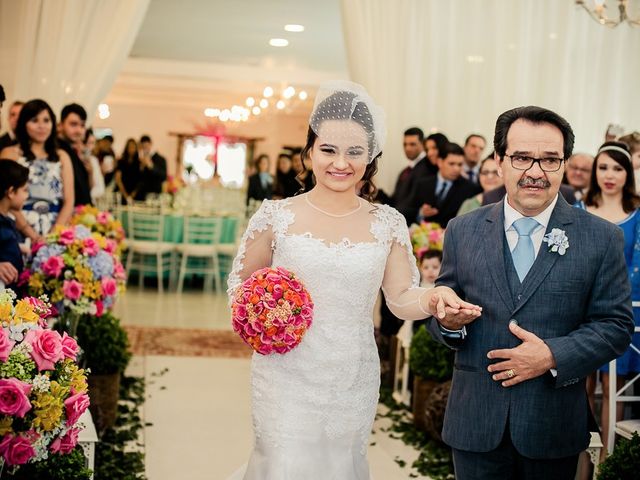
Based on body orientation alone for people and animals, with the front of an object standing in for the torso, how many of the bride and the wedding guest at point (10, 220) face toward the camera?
1

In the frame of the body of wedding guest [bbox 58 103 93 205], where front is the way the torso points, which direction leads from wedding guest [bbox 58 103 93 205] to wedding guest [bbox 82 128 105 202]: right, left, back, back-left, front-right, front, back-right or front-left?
back-left

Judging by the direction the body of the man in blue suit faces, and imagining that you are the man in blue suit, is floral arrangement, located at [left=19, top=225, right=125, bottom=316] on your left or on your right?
on your right

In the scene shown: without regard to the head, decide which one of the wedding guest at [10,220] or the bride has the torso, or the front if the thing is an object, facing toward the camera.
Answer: the bride

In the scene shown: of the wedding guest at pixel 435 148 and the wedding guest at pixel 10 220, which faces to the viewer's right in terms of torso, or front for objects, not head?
the wedding guest at pixel 10 220

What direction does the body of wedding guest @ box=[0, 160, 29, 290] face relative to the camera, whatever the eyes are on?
to the viewer's right

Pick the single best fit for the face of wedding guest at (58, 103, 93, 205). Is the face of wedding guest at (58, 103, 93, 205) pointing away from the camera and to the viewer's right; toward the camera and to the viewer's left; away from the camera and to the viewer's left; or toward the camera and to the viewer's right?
toward the camera and to the viewer's right

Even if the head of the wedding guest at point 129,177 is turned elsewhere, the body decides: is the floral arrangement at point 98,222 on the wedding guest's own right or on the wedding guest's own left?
on the wedding guest's own right

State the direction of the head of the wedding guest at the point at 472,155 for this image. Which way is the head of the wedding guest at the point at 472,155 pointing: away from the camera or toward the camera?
toward the camera

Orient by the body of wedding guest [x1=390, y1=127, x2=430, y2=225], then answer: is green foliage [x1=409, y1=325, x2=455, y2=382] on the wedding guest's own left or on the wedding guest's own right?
on the wedding guest's own left

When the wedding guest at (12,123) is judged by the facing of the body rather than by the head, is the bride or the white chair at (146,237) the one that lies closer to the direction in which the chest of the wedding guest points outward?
the bride

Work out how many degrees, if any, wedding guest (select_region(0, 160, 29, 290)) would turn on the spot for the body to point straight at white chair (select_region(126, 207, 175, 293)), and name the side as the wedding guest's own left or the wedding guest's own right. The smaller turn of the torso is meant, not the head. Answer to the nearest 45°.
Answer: approximately 90° to the wedding guest's own left

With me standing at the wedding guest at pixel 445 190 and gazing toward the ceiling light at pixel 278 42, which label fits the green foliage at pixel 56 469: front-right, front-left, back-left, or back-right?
back-left

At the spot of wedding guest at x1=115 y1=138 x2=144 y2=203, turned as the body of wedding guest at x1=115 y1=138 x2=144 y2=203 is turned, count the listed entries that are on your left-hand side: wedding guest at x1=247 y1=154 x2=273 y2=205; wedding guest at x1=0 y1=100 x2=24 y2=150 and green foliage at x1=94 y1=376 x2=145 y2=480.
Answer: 1

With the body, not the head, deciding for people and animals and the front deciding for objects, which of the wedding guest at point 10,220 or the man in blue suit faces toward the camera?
the man in blue suit

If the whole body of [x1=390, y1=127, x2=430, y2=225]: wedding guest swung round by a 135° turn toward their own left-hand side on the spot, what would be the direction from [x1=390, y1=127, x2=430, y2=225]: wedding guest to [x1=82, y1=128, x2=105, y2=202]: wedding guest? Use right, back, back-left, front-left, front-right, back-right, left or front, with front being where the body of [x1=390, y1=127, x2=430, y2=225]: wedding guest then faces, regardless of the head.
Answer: back

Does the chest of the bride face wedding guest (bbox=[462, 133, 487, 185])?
no

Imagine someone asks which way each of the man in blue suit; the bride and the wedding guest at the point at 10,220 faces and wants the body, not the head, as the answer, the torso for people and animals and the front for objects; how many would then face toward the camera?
2

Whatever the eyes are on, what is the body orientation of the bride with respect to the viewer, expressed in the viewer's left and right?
facing the viewer

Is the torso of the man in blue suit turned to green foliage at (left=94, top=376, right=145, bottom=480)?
no

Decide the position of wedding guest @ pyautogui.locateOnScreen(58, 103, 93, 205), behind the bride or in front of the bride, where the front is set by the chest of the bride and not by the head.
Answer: behind

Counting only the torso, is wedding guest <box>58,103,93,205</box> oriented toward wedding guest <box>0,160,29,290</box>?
no
